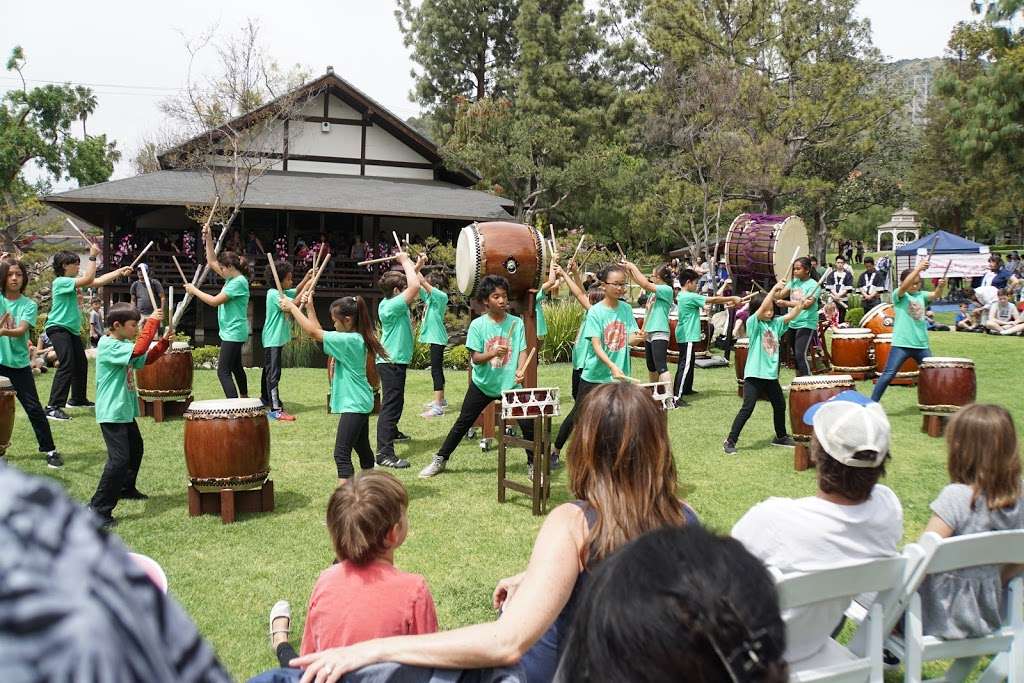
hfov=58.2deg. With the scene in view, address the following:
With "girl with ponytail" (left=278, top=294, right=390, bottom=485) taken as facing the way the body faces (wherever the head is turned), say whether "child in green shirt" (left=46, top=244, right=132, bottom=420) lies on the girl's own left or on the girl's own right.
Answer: on the girl's own right

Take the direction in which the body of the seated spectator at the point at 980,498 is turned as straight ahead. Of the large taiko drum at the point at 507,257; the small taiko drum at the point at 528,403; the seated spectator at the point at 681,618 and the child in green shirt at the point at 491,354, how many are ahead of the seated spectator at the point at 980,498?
3

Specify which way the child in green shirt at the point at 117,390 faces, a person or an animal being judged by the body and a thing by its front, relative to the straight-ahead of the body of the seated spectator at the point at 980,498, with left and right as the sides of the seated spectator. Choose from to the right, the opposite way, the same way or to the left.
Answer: to the right

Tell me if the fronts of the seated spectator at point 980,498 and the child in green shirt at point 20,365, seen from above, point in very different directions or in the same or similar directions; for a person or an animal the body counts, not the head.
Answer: very different directions

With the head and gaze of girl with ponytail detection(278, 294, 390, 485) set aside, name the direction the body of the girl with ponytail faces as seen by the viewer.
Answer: to the viewer's left

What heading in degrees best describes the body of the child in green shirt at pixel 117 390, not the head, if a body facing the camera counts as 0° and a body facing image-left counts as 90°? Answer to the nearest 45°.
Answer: approximately 270°

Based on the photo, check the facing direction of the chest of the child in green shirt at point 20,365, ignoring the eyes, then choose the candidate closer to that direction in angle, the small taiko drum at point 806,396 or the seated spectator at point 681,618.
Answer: the seated spectator

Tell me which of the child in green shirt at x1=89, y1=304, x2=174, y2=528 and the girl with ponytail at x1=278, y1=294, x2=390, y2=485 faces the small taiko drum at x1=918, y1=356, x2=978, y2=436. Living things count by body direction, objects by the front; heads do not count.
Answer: the child in green shirt

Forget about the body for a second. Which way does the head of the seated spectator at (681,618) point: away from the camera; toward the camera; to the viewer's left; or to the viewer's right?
away from the camera

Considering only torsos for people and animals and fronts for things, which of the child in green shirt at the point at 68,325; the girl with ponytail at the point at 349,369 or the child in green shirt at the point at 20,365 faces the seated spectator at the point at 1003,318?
the child in green shirt at the point at 68,325

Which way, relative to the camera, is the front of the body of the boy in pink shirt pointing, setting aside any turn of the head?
away from the camera

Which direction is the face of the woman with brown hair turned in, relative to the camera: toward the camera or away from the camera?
away from the camera

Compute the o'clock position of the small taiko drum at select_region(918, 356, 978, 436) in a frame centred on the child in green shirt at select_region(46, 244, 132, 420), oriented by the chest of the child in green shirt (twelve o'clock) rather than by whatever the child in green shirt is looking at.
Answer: The small taiko drum is roughly at 1 o'clock from the child in green shirt.
